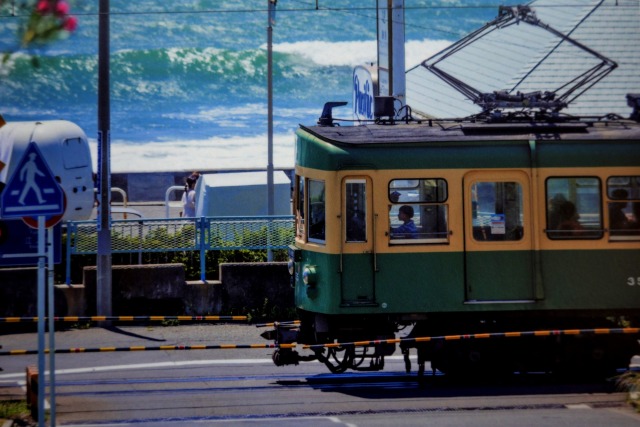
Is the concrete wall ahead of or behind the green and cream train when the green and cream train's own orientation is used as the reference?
ahead

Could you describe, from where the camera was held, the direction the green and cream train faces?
facing to the left of the viewer

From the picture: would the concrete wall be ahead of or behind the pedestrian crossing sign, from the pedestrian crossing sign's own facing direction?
behind

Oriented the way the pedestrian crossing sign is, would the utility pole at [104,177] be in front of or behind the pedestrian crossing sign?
behind

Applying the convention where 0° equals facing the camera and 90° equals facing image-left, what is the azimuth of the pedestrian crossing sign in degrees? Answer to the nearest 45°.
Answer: approximately 0°

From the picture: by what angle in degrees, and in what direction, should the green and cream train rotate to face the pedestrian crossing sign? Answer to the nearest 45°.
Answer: approximately 45° to its left

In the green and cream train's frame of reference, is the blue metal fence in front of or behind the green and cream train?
in front

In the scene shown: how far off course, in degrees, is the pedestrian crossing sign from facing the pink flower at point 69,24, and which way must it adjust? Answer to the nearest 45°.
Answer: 0° — it already faces it

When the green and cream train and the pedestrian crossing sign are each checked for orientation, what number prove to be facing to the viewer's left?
1
